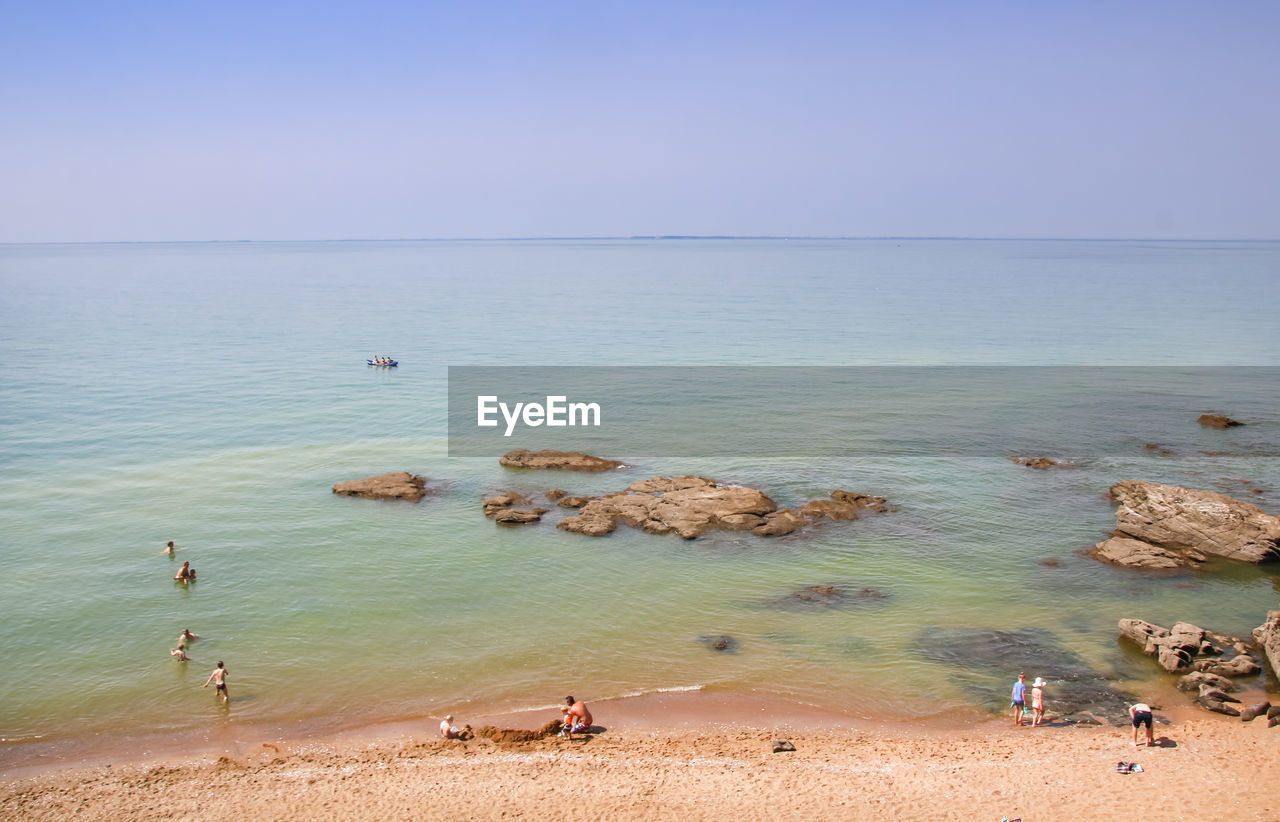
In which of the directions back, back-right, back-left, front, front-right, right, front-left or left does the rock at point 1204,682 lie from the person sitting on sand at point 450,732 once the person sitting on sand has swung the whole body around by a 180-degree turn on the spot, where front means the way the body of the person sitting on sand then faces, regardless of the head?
back

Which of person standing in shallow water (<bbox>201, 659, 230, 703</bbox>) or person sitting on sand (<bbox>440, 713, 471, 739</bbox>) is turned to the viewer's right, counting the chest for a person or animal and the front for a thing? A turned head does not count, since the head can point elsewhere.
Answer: the person sitting on sand

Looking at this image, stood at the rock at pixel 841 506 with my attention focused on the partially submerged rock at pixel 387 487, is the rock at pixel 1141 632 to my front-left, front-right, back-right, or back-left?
back-left

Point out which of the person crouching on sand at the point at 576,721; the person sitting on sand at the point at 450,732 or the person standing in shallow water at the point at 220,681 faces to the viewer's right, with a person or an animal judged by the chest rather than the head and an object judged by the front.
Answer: the person sitting on sand at the point at 450,732

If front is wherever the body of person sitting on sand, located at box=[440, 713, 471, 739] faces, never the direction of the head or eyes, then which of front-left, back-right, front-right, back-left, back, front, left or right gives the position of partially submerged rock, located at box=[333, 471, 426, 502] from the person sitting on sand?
left

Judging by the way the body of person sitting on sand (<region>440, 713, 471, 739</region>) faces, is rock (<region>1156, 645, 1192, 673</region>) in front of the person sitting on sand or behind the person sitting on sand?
in front

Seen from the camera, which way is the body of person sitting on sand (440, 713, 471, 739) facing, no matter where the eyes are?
to the viewer's right

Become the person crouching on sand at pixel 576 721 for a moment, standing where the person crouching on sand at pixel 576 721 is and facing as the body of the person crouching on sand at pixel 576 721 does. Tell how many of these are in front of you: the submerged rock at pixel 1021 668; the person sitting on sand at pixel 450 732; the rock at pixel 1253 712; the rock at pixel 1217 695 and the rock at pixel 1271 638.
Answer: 1

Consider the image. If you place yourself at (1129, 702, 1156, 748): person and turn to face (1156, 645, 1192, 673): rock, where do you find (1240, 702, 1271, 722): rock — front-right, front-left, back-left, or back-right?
front-right

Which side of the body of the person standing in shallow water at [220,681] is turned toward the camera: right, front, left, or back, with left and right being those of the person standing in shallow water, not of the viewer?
back

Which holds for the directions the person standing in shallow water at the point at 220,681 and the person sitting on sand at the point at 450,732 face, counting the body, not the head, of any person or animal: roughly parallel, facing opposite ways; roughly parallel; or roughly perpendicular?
roughly perpendicular

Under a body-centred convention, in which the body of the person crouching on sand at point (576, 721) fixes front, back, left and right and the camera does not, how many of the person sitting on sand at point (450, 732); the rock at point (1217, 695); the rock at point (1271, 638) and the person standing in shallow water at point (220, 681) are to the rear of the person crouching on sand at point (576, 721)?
2

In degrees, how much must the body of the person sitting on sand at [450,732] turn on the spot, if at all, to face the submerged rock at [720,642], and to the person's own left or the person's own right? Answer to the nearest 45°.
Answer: approximately 45° to the person's own left
